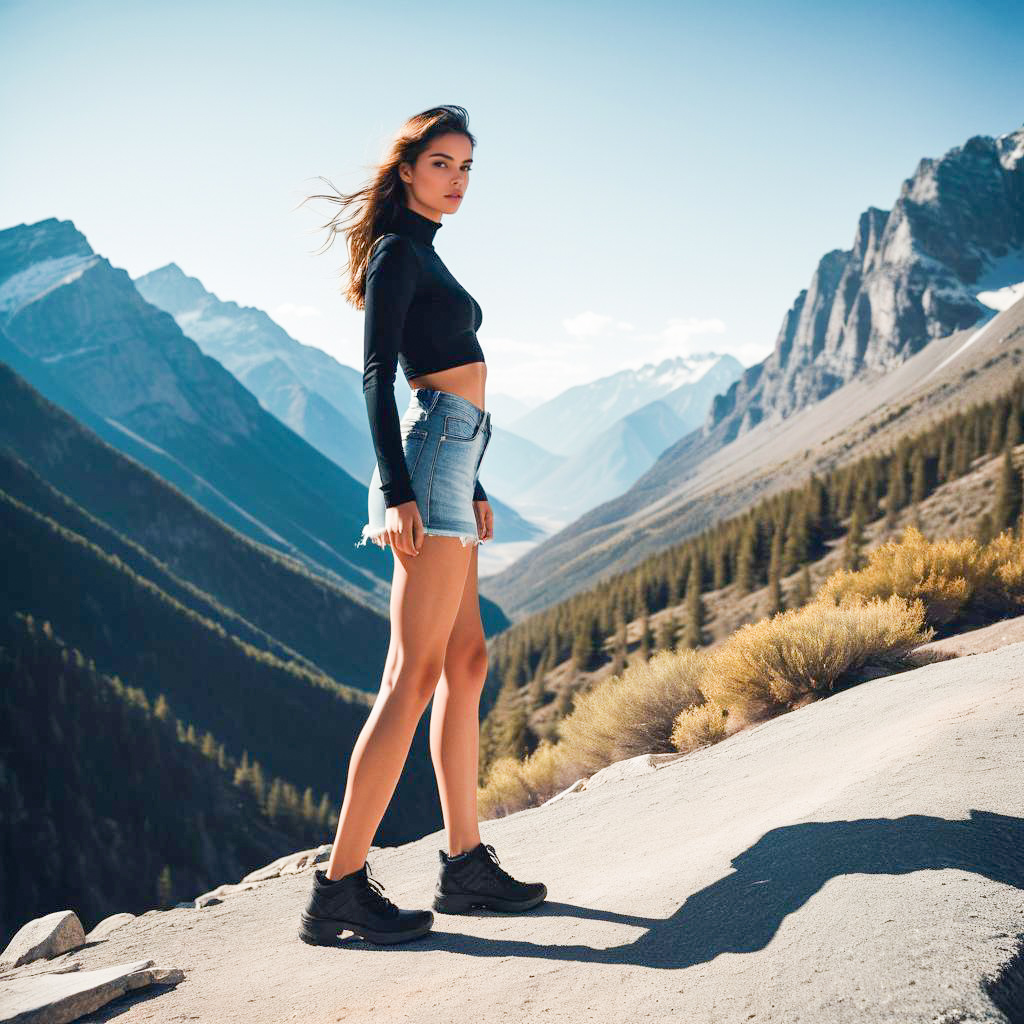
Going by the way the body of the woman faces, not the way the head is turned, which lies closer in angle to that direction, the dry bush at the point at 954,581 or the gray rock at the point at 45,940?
the dry bush

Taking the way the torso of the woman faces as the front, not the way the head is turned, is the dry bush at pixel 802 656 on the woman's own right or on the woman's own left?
on the woman's own left

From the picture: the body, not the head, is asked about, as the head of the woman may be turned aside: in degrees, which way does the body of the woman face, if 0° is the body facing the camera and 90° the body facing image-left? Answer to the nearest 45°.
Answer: approximately 270°

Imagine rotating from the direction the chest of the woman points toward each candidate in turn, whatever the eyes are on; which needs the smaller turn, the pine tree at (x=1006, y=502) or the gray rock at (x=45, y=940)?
the pine tree

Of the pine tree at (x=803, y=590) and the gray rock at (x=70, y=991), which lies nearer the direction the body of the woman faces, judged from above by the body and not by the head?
the pine tree

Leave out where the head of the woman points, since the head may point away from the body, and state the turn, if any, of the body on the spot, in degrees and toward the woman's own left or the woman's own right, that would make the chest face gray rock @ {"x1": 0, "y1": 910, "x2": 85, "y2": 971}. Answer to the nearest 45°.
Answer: approximately 135° to the woman's own left

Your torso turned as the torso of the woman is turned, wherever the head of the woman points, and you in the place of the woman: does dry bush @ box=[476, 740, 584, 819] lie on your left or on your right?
on your left
